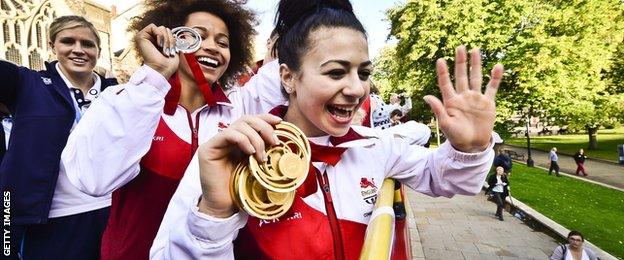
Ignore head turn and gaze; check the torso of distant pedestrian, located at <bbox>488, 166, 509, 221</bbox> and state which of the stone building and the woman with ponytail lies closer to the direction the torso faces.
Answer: the woman with ponytail

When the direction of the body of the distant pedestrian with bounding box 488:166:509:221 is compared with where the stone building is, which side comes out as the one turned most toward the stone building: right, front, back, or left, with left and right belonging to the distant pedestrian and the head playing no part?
right

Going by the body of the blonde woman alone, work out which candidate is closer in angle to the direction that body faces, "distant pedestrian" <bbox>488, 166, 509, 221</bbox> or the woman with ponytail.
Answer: the woman with ponytail

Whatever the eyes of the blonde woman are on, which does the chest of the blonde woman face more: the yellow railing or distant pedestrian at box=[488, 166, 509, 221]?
the yellow railing

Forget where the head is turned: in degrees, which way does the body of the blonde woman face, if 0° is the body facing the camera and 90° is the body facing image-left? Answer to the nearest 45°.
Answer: approximately 315°

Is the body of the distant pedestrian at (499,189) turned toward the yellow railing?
yes

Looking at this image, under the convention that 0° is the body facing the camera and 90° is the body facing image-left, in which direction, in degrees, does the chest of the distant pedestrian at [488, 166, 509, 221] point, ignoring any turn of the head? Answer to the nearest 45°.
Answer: approximately 0°

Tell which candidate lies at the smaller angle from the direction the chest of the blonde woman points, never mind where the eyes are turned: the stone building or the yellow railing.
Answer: the yellow railing

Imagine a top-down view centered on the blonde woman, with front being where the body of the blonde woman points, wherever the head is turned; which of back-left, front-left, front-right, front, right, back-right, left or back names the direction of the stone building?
back-left

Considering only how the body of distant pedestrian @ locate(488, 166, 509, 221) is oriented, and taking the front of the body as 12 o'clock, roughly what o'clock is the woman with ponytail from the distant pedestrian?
The woman with ponytail is roughly at 12 o'clock from the distant pedestrian.
